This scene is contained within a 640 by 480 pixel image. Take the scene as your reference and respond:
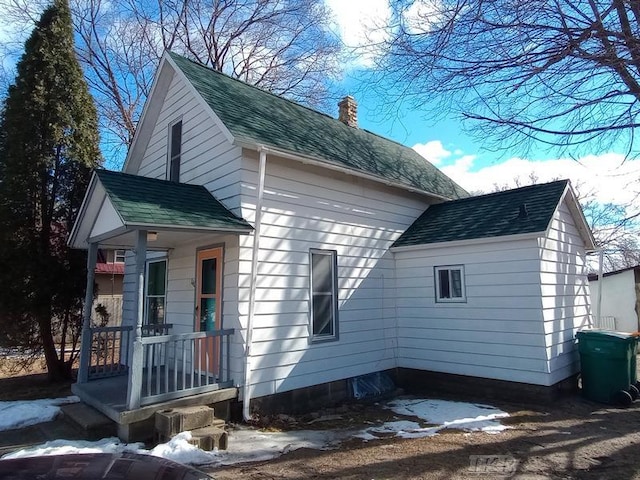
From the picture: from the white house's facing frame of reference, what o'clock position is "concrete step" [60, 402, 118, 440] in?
The concrete step is roughly at 12 o'clock from the white house.

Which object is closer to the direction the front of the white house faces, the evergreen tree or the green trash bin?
the evergreen tree

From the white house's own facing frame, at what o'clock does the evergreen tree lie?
The evergreen tree is roughly at 2 o'clock from the white house.

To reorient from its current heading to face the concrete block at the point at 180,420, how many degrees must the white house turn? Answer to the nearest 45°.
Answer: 0° — it already faces it

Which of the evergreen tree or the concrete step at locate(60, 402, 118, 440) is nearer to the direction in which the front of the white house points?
the concrete step

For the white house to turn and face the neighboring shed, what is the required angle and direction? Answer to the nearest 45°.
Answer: approximately 180°

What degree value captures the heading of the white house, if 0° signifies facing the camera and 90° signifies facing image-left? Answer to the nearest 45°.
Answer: approximately 45°

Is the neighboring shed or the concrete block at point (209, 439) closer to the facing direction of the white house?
the concrete block
